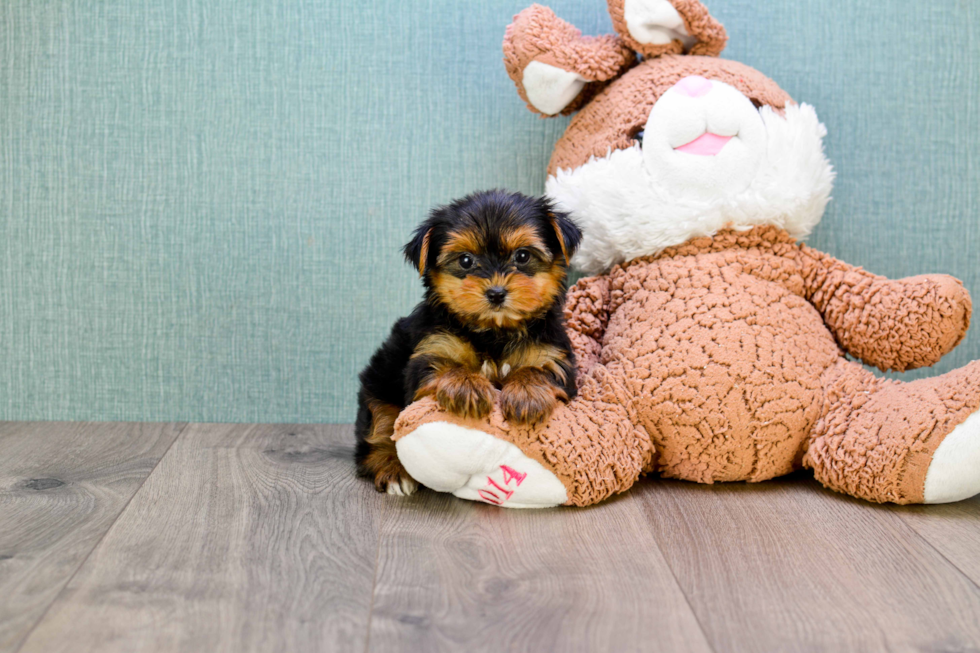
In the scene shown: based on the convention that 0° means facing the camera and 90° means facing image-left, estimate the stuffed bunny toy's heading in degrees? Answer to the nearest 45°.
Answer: approximately 0°

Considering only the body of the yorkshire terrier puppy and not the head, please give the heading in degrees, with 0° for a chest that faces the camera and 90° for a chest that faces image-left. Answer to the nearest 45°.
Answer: approximately 315°
